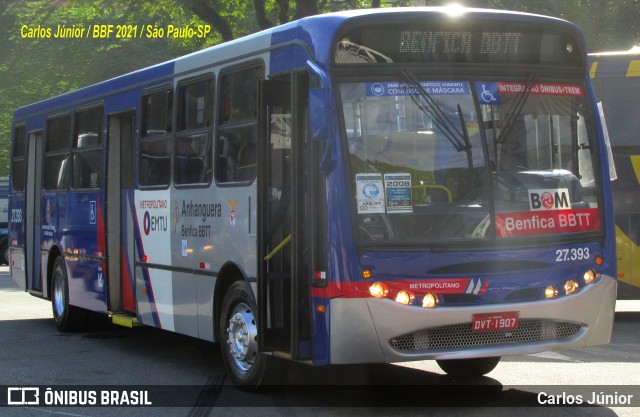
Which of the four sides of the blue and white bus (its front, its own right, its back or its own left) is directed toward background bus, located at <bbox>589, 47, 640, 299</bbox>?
left

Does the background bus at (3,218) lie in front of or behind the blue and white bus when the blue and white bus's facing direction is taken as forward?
behind

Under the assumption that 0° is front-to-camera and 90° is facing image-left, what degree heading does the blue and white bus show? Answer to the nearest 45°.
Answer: approximately 315°
